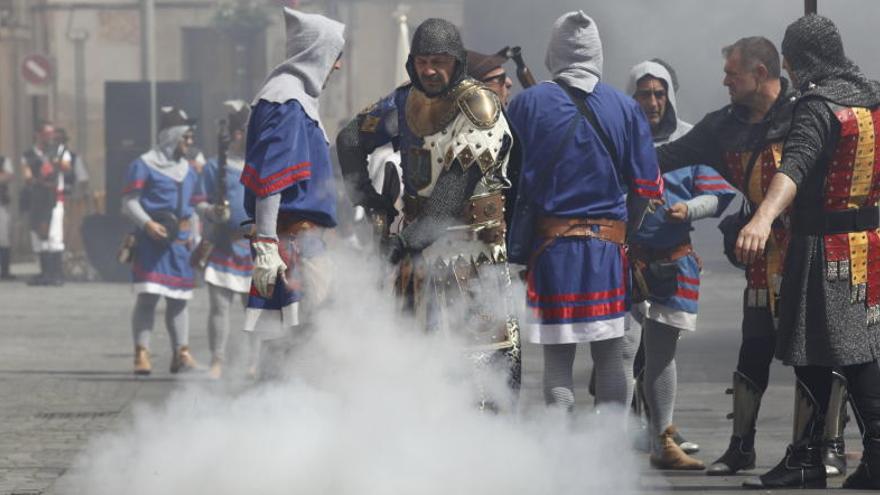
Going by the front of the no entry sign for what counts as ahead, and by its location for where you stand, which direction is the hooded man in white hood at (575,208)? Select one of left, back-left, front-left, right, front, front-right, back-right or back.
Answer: front

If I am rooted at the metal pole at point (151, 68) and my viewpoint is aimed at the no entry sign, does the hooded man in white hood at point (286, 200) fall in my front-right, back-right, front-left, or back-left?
back-left

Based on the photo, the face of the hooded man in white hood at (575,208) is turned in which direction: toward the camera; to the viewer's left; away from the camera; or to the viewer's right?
away from the camera

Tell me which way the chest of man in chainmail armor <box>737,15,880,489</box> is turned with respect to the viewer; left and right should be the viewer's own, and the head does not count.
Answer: facing away from the viewer and to the left of the viewer

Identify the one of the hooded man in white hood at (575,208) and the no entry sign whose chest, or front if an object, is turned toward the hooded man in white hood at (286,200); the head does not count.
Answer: the no entry sign

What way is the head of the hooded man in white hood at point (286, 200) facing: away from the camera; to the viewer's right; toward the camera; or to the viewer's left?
to the viewer's right

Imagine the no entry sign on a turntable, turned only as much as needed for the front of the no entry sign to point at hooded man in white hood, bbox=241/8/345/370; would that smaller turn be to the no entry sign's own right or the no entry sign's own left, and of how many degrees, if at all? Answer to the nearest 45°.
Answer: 0° — it already faces them

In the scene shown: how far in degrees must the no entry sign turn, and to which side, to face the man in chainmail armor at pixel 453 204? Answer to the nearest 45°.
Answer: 0° — it already faces them

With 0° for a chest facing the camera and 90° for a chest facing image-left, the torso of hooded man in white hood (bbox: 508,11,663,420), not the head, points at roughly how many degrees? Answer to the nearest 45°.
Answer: approximately 180°

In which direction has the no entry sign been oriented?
toward the camera
